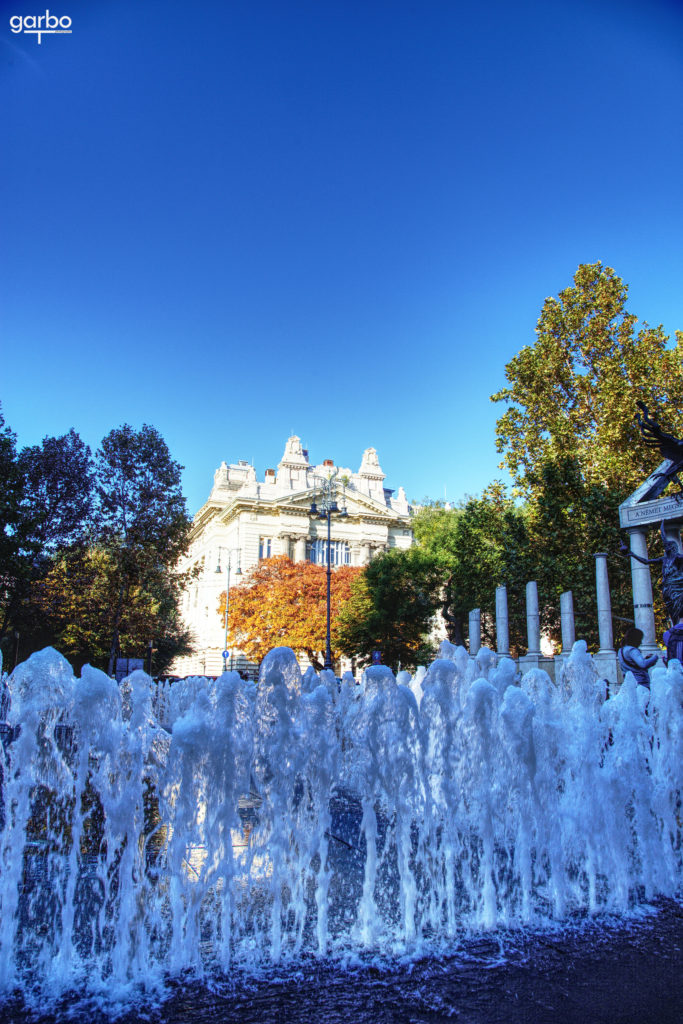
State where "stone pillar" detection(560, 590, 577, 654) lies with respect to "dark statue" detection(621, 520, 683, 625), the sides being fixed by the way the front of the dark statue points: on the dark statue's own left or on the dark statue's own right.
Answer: on the dark statue's own right

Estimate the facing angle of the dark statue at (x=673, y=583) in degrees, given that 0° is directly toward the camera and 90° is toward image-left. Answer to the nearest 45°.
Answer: approximately 45°

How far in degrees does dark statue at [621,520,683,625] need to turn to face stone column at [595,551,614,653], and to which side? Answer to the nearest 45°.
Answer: approximately 135° to its right

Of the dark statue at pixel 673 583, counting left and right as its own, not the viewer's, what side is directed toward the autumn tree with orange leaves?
right

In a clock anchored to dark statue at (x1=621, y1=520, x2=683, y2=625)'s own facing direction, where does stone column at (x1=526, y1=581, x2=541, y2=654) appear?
The stone column is roughly at 4 o'clock from the dark statue.

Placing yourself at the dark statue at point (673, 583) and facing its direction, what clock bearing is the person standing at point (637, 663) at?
The person standing is roughly at 11 o'clock from the dark statue.

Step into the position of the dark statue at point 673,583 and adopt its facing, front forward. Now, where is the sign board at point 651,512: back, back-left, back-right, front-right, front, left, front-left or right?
back-right

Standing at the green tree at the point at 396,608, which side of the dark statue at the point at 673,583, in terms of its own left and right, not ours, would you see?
right

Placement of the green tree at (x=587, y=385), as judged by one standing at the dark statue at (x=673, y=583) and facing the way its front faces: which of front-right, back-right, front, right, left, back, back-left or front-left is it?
back-right
